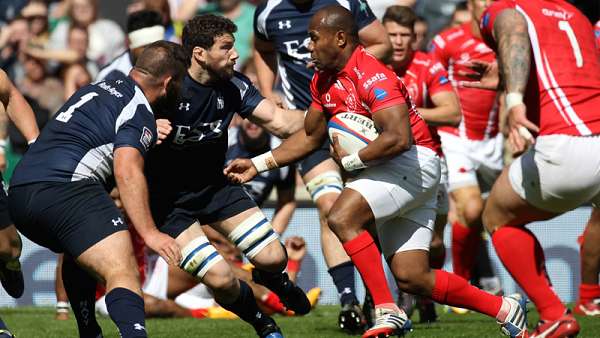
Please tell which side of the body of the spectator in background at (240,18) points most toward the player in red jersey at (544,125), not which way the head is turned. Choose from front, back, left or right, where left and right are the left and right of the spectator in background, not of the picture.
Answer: front

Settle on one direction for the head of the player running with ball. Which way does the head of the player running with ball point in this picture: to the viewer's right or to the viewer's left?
to the viewer's left

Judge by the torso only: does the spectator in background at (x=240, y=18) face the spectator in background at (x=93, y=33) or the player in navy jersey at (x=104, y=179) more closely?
the player in navy jersey

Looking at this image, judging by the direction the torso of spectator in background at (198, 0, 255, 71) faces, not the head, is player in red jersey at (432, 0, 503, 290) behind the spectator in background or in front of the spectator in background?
in front

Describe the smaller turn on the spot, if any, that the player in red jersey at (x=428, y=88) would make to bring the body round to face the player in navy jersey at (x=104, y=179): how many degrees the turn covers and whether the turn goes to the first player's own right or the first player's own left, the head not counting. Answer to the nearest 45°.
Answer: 0° — they already face them

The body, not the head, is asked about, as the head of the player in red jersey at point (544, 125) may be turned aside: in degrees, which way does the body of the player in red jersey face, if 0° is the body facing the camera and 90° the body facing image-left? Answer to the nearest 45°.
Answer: approximately 135°

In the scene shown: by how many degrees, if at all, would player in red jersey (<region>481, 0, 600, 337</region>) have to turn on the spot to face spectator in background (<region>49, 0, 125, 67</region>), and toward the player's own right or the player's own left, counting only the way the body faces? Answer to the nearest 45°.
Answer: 0° — they already face them

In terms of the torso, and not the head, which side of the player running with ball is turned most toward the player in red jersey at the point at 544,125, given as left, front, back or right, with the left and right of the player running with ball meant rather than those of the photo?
back

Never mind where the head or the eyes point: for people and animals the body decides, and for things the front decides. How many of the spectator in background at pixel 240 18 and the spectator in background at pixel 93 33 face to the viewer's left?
0

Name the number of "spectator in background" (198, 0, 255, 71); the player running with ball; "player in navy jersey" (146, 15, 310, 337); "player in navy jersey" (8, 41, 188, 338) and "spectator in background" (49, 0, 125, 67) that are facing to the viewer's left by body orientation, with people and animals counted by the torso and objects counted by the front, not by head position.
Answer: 1

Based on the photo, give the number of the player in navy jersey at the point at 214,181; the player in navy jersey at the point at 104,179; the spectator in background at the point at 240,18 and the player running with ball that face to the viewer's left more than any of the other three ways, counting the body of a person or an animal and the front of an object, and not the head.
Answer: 1

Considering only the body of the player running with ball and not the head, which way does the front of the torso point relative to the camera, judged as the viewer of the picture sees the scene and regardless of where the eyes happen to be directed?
to the viewer's left

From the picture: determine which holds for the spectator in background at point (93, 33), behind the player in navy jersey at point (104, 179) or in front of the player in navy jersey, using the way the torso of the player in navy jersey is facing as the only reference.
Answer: in front

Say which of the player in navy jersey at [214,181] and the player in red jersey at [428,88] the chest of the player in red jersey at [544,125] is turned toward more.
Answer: the player in red jersey
